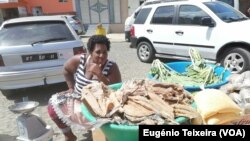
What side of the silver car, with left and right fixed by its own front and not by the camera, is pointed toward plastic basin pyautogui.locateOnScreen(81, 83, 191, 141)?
back

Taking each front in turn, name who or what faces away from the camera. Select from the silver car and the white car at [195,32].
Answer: the silver car

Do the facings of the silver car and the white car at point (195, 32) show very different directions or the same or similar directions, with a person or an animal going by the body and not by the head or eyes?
very different directions

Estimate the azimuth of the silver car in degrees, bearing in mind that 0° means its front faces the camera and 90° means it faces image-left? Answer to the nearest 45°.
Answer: approximately 180°

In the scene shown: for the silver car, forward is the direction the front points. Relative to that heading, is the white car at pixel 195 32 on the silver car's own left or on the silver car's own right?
on the silver car's own right

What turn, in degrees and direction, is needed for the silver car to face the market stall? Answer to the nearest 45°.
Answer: approximately 180°

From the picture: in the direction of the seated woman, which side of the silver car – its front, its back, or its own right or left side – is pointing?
back

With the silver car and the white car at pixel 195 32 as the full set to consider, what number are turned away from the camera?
1

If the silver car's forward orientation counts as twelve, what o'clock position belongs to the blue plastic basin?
The blue plastic basin is roughly at 5 o'clock from the silver car.
